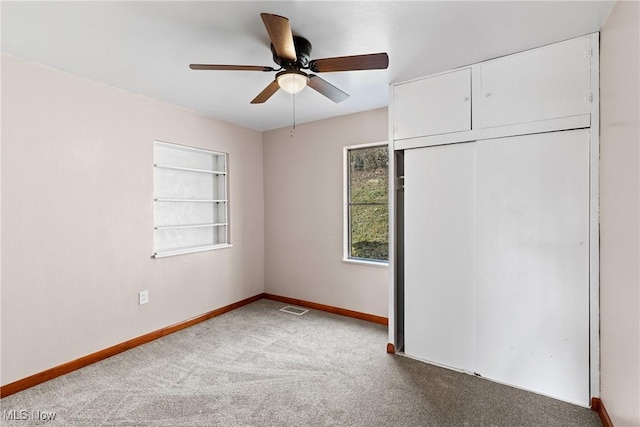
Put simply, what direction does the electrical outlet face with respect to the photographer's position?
facing the viewer and to the right of the viewer

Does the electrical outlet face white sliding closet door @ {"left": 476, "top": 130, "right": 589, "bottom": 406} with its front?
yes

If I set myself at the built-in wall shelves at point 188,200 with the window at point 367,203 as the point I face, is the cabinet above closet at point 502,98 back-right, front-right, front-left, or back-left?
front-right

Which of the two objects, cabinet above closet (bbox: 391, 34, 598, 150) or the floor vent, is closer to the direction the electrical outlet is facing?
the cabinet above closet

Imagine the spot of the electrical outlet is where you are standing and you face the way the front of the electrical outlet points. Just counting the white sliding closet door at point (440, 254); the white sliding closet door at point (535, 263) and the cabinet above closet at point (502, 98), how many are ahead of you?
3

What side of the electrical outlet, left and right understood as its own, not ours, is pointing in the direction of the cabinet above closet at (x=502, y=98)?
front

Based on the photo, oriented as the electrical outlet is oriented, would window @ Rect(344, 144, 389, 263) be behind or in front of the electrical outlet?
in front

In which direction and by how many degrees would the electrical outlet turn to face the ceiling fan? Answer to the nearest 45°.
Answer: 0° — it already faces it

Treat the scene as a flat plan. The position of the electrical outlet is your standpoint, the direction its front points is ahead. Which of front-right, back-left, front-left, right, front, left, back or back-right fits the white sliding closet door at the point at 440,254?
front
